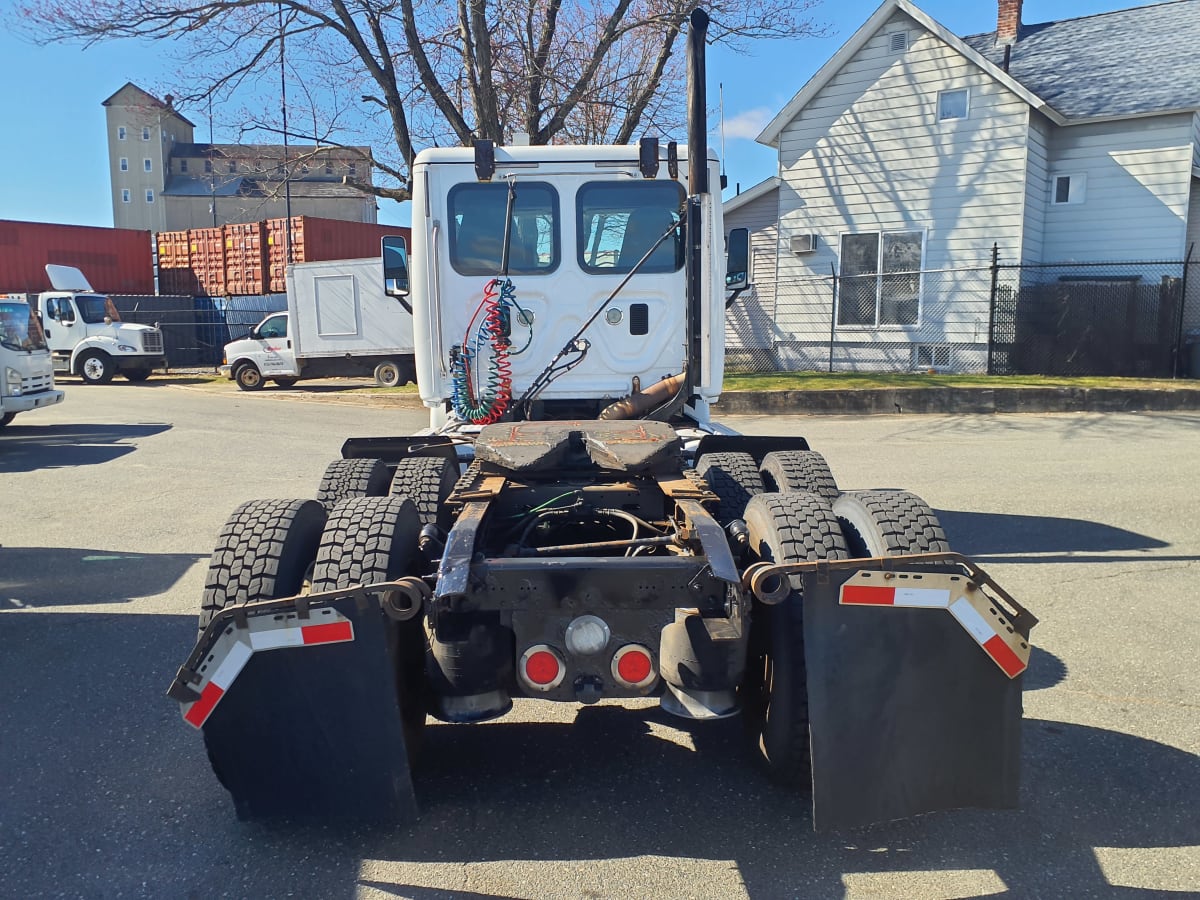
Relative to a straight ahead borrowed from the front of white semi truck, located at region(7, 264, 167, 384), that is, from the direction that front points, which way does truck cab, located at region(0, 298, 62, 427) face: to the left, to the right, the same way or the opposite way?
the same way

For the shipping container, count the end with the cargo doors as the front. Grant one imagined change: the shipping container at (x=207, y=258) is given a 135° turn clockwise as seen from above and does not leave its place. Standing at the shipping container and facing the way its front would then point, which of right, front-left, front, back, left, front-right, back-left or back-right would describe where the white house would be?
back

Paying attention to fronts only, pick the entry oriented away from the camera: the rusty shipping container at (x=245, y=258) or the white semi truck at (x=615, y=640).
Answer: the white semi truck

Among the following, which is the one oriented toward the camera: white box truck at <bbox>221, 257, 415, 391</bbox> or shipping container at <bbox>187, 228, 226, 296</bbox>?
the shipping container

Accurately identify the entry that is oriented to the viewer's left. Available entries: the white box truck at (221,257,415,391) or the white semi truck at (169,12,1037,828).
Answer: the white box truck

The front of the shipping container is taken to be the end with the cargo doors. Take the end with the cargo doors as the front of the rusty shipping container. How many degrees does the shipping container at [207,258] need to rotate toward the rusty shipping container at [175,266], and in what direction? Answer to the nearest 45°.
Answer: approximately 135° to its right

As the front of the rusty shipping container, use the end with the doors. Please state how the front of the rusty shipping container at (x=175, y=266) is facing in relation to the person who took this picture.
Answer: facing the viewer

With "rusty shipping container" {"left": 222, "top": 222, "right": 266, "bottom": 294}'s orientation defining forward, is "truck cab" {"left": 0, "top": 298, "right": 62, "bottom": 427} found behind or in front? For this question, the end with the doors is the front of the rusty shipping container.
in front

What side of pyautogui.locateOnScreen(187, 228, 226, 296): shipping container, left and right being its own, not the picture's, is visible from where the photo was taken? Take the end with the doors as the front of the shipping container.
front

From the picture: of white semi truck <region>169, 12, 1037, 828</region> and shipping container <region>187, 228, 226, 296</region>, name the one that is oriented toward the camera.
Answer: the shipping container

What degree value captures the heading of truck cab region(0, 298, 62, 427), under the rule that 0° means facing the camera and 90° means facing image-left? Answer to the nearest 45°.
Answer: approximately 315°

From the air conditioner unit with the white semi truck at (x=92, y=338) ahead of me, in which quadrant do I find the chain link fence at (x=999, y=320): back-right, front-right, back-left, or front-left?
back-left

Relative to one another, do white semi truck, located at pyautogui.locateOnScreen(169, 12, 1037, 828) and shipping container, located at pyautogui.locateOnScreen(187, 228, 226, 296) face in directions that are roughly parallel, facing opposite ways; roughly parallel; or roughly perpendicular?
roughly parallel, facing opposite ways

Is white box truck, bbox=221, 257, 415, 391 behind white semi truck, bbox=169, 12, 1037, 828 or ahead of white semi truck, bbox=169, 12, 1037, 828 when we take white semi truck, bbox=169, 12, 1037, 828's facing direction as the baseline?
ahead

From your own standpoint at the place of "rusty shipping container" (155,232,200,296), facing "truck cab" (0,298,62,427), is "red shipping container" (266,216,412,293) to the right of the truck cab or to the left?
left

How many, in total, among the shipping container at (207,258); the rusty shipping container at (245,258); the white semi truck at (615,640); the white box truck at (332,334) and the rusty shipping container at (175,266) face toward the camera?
3
